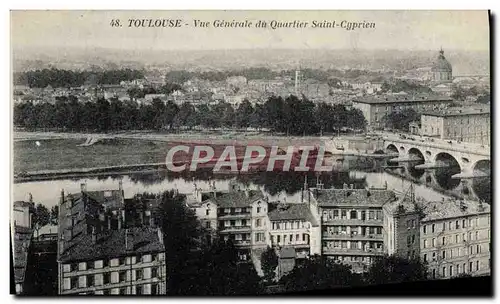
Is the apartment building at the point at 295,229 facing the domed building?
no

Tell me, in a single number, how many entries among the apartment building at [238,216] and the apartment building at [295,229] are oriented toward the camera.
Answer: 2

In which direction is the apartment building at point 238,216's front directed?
toward the camera

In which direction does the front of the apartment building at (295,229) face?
toward the camera

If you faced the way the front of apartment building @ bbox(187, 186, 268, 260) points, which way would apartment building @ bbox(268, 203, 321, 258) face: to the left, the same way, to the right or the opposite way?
the same way

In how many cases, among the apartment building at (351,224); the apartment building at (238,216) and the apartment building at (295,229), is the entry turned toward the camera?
3

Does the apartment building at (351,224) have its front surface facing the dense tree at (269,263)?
no

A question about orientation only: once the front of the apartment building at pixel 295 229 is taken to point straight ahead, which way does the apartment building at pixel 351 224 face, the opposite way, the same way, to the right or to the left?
the same way

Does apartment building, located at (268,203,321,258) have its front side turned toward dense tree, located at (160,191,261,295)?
no

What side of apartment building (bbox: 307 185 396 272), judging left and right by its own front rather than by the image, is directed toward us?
front

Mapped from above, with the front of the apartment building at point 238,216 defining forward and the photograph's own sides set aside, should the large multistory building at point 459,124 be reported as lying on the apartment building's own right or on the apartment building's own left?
on the apartment building's own left

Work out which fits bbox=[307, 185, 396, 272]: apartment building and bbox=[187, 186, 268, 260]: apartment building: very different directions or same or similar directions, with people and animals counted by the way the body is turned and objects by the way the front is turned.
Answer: same or similar directions

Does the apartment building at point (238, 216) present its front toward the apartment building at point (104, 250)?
no

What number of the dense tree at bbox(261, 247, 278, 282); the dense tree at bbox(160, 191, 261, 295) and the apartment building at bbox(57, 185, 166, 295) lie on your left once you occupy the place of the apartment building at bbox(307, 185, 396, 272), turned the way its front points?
0
